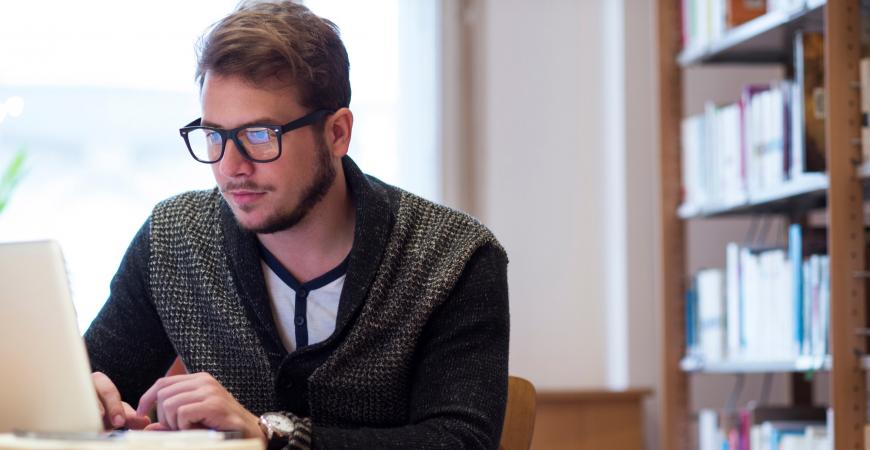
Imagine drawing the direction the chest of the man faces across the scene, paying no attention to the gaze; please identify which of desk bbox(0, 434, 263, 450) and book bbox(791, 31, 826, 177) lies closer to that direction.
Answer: the desk

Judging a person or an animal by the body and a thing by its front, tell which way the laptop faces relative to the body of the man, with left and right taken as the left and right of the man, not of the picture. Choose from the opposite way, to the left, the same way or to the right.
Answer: the opposite way

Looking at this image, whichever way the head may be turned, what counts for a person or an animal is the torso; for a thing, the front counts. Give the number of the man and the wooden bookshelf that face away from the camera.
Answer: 0

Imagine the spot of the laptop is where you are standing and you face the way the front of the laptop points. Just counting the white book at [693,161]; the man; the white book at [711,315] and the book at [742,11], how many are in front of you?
4

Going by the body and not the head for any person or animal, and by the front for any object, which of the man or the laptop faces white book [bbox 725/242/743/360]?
the laptop

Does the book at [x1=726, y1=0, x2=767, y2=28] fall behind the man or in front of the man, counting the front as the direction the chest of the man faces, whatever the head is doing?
behind

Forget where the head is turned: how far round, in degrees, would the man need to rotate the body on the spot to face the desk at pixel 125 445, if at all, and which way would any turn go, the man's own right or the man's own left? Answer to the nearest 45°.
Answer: approximately 45° to the man's own left

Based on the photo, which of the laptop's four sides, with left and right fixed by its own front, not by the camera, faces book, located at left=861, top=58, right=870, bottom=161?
front

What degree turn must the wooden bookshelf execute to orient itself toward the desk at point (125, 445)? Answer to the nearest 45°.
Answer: approximately 45° to its left

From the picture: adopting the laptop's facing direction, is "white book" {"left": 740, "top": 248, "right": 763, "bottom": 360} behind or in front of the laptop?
in front

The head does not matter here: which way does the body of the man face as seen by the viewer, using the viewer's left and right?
facing the viewer and to the left of the viewer

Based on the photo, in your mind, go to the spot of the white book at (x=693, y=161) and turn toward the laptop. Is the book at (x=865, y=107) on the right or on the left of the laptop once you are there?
left

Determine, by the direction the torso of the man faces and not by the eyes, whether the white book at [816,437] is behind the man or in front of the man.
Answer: behind

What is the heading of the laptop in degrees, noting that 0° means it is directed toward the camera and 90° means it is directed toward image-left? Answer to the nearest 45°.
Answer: approximately 225°

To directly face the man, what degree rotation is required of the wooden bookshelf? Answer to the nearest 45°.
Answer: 0° — it already faces them

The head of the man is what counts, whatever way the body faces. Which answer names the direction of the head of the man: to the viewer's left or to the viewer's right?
to the viewer's left

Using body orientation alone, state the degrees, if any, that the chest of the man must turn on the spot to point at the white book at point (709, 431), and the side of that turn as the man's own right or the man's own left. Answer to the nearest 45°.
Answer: approximately 180°
